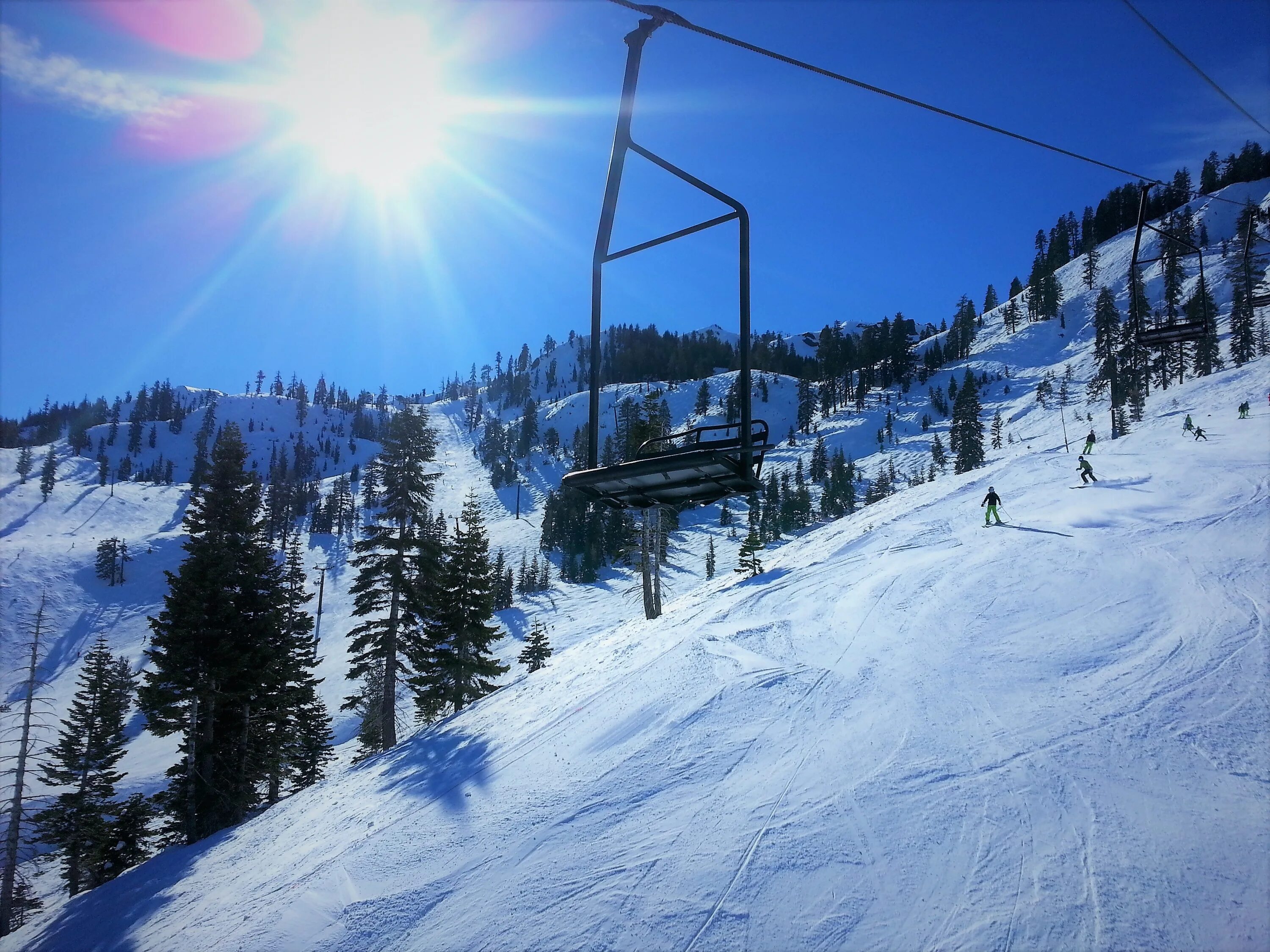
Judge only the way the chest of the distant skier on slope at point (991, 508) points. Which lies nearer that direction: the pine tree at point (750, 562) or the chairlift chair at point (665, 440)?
the chairlift chair

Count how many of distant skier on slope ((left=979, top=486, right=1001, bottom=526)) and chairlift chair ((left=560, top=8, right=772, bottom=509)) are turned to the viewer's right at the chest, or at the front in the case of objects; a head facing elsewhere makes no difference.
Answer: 0

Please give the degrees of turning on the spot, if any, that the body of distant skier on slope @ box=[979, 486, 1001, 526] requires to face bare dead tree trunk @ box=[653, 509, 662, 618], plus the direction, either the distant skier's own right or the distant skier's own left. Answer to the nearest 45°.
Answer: approximately 90° to the distant skier's own right

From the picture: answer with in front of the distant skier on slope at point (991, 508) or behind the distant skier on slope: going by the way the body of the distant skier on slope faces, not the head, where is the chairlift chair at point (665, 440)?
in front

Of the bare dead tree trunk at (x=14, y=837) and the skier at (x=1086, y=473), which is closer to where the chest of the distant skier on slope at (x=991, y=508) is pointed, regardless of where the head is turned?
the bare dead tree trunk

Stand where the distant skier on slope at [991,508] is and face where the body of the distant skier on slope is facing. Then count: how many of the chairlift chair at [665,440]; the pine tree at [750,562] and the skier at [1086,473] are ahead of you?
1
